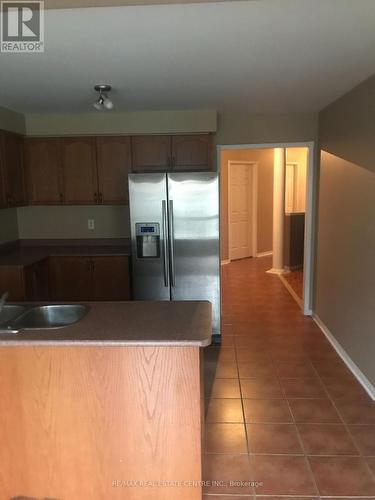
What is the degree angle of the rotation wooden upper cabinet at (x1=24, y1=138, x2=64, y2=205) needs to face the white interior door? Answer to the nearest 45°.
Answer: approximately 135° to its left

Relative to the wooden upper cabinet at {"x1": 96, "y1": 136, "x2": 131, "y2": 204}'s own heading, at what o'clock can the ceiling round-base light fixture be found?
The ceiling round-base light fixture is roughly at 12 o'clock from the wooden upper cabinet.

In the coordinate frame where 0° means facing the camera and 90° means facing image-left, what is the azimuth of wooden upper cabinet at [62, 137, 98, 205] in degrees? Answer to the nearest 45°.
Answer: approximately 0°

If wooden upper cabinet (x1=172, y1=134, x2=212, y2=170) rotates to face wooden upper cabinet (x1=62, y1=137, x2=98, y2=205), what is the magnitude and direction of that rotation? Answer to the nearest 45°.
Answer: approximately 90° to its right

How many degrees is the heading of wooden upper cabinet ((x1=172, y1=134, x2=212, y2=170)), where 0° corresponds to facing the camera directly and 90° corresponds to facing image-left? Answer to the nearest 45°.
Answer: approximately 0°

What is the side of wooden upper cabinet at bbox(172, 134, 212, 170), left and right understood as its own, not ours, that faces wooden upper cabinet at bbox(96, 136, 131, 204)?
right
